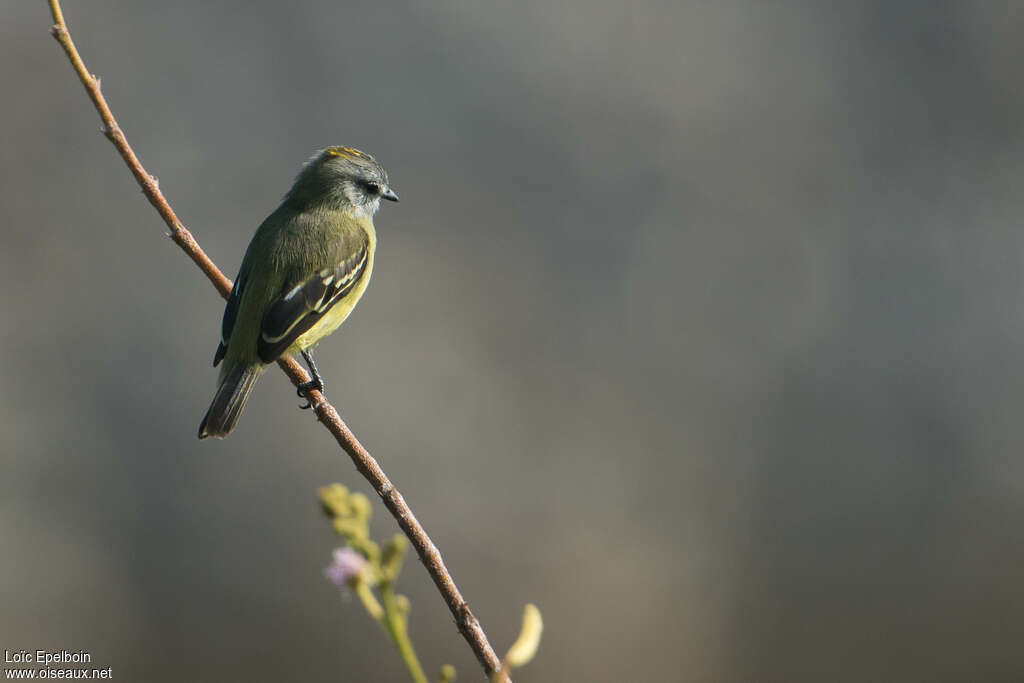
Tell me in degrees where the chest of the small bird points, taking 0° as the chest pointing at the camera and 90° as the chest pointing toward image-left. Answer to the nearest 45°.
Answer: approximately 225°

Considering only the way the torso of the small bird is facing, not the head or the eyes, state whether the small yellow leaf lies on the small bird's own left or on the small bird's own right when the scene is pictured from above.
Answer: on the small bird's own right
